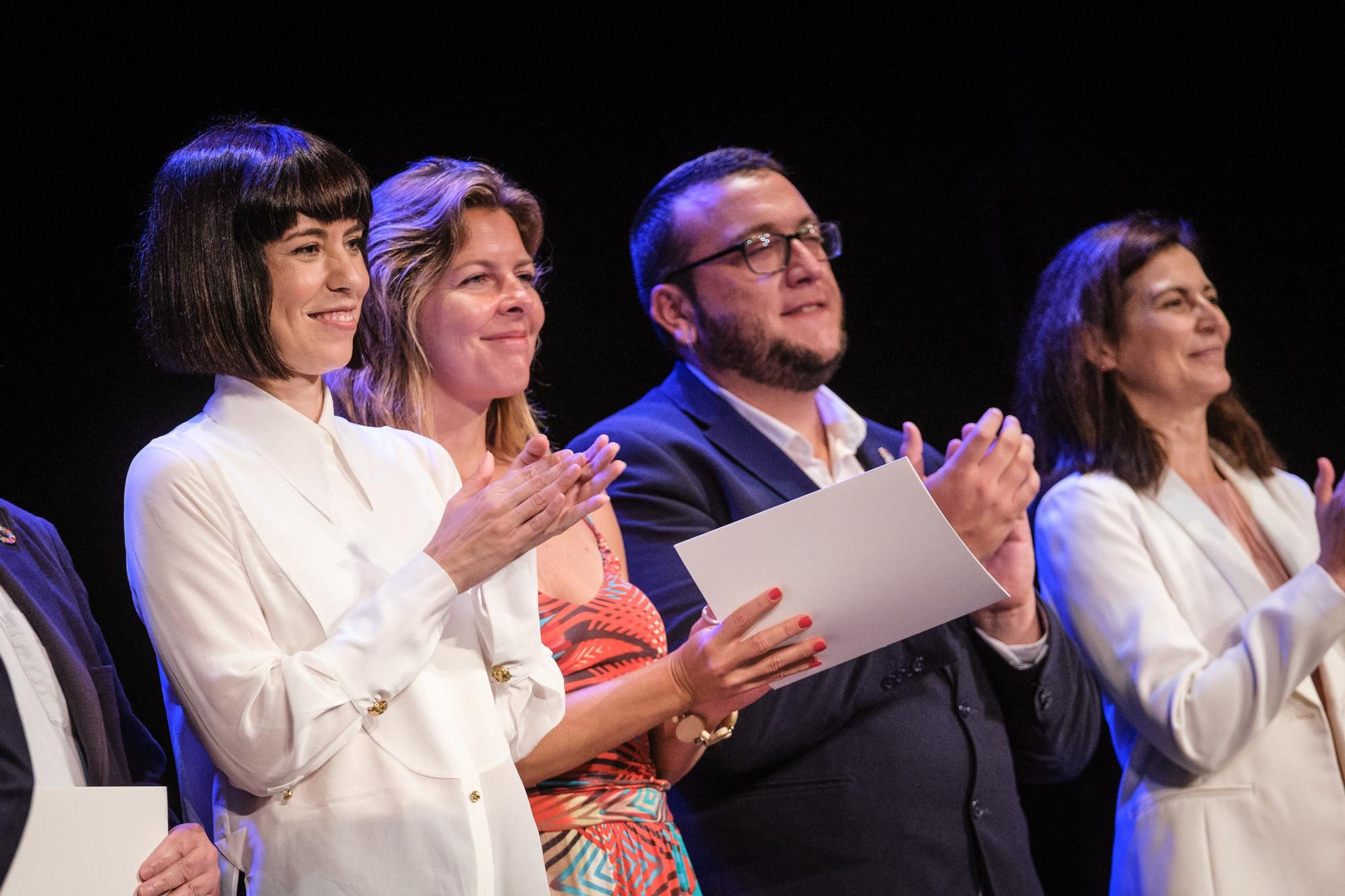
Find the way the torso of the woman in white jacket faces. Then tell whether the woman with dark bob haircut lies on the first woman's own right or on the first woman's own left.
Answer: on the first woman's own right

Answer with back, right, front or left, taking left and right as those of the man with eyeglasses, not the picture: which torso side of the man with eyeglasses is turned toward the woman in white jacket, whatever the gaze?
left

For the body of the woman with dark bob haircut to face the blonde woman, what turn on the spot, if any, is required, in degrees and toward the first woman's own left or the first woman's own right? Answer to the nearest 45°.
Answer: approximately 90° to the first woman's own left

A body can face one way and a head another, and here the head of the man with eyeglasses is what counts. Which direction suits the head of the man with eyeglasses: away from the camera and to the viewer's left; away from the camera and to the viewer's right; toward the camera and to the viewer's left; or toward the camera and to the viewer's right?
toward the camera and to the viewer's right

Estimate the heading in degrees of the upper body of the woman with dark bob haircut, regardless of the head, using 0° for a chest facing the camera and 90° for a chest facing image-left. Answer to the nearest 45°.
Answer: approximately 315°

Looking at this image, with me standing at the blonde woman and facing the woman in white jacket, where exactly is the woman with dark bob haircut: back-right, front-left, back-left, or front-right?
back-right

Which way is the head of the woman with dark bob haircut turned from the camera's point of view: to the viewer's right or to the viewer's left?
to the viewer's right
